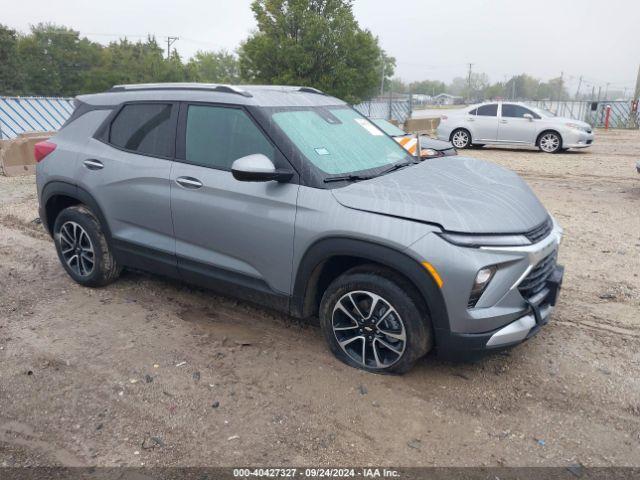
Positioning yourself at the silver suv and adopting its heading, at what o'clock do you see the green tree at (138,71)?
The green tree is roughly at 7 o'clock from the silver suv.

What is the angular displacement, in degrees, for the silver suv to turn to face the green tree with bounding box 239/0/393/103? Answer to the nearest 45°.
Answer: approximately 135° to its left

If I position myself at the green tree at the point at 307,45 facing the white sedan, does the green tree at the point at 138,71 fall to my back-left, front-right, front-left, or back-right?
back-right

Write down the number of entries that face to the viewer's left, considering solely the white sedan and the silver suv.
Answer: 0

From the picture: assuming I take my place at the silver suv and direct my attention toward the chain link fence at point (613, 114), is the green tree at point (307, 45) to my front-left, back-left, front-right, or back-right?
front-left

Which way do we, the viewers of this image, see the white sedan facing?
facing to the right of the viewer

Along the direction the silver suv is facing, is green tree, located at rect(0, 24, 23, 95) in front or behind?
behind

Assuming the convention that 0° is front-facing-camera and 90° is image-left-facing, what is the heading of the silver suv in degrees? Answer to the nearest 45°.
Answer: approximately 315°

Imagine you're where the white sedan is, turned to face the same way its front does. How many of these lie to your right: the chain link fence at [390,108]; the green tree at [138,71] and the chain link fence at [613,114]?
0

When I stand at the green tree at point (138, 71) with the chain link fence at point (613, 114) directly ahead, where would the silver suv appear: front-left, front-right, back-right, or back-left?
front-right

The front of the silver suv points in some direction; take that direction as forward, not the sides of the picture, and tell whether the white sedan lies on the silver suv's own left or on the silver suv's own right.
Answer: on the silver suv's own left

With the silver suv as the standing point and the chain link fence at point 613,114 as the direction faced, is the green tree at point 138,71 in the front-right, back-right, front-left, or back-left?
front-left

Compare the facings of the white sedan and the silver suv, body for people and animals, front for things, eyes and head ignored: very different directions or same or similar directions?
same or similar directions

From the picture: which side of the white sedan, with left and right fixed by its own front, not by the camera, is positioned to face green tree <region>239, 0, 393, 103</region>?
left
